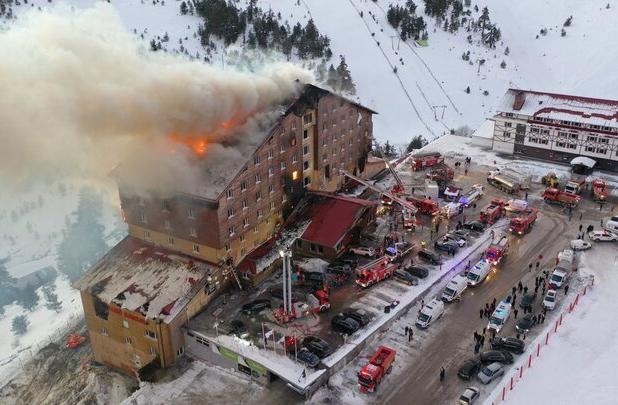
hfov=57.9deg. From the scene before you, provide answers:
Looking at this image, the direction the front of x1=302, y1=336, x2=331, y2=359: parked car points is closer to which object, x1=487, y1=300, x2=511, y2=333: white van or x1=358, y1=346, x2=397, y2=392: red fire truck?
the red fire truck

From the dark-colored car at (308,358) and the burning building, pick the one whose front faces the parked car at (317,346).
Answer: the burning building

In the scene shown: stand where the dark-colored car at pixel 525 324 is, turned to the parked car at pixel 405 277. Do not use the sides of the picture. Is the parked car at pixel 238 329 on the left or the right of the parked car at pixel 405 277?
left

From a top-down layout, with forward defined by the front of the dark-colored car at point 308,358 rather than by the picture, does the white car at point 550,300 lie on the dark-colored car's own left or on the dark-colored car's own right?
on the dark-colored car's own left

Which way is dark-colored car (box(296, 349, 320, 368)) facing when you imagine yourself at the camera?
facing the viewer and to the right of the viewer
